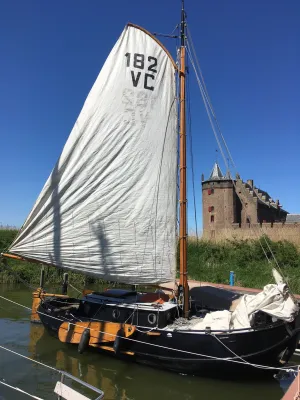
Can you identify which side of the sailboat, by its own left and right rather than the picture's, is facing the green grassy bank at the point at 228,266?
left

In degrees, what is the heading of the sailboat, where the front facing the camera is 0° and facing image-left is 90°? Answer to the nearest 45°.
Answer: approximately 315°

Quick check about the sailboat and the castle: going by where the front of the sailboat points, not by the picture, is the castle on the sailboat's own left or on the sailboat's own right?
on the sailboat's own left
